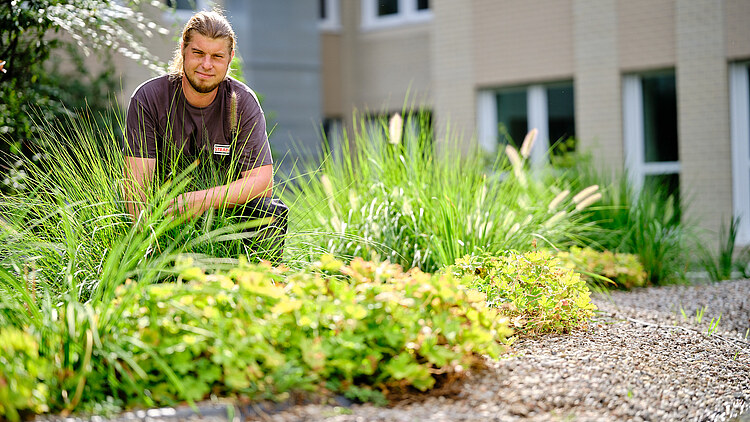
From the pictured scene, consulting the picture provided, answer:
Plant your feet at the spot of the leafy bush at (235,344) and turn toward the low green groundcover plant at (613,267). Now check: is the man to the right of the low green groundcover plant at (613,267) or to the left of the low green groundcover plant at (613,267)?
left

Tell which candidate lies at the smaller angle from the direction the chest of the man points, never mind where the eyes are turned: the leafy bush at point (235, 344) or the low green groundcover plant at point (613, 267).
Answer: the leafy bush

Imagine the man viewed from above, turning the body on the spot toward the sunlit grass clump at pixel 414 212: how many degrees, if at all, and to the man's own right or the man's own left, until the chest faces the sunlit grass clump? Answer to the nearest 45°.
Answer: approximately 135° to the man's own left

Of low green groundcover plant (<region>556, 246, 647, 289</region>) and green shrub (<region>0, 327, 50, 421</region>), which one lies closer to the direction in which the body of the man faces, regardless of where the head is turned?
the green shrub

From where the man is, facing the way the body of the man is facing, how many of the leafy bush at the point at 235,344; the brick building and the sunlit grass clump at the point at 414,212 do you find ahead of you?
1

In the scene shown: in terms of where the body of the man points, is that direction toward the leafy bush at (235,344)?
yes

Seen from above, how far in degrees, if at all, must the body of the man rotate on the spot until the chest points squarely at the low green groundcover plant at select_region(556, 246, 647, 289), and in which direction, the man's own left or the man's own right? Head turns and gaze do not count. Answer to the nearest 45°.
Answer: approximately 135° to the man's own left

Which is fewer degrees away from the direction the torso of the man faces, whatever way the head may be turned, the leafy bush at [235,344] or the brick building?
the leafy bush

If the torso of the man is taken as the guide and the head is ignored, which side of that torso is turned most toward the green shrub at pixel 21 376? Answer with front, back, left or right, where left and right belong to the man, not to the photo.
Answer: front

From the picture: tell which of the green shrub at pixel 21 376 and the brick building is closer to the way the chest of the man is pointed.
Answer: the green shrub

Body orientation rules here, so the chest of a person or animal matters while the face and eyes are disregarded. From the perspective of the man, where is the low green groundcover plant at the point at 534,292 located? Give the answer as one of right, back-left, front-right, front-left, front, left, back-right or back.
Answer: left

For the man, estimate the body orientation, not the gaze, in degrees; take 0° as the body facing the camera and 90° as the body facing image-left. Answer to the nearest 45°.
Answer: approximately 0°
